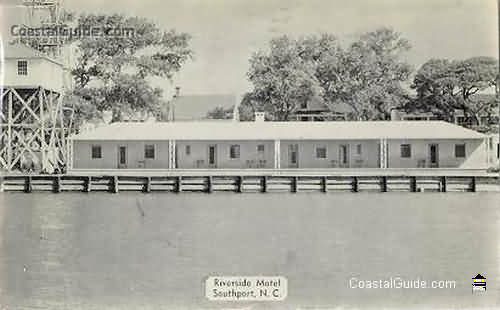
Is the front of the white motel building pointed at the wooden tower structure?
no

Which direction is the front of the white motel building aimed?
toward the camera
